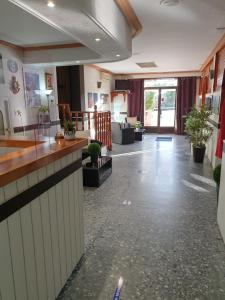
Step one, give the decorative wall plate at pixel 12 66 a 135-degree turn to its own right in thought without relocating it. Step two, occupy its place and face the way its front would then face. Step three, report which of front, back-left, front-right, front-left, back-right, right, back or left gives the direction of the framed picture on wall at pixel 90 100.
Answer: back-right

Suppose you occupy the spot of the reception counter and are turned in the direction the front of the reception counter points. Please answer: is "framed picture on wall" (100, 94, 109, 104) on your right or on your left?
on your left

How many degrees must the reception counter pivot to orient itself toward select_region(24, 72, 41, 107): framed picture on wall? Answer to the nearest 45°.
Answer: approximately 135° to its left

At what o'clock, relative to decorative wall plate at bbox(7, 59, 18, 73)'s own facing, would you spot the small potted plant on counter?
The small potted plant on counter is roughly at 1 o'clock from the decorative wall plate.

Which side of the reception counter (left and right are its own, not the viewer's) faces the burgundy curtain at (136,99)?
left

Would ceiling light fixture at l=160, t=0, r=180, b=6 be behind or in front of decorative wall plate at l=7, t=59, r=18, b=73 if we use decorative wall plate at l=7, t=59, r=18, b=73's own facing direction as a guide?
in front

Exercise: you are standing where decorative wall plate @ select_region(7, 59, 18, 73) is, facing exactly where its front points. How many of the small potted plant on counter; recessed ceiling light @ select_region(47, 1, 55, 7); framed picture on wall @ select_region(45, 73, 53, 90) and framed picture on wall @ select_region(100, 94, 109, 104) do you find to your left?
2

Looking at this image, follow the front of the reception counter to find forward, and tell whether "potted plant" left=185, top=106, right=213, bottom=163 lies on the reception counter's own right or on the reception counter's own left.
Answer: on the reception counter's own left

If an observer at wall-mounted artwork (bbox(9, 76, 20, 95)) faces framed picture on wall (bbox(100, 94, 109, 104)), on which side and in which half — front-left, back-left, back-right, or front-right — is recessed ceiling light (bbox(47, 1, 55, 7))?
back-right

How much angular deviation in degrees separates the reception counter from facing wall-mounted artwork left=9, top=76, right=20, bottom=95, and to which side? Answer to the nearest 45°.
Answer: approximately 135° to its left

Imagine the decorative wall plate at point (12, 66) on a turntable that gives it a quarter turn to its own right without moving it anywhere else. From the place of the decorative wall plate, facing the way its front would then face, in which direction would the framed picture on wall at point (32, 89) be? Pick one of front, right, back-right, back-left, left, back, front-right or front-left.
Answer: back

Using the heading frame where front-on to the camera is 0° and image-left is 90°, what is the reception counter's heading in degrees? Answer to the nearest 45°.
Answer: approximately 315°

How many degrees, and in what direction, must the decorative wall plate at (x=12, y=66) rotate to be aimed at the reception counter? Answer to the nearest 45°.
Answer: approximately 45° to its right

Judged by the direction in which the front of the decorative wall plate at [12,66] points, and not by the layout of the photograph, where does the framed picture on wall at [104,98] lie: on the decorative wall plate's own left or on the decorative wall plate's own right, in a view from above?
on the decorative wall plate's own left

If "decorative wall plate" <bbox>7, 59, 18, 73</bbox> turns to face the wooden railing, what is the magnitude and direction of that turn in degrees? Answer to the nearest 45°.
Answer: approximately 90° to its left

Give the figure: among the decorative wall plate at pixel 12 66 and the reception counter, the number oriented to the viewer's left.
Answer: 0

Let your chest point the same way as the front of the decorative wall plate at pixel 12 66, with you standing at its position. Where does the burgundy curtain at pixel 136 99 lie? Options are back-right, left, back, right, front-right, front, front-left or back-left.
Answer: left
